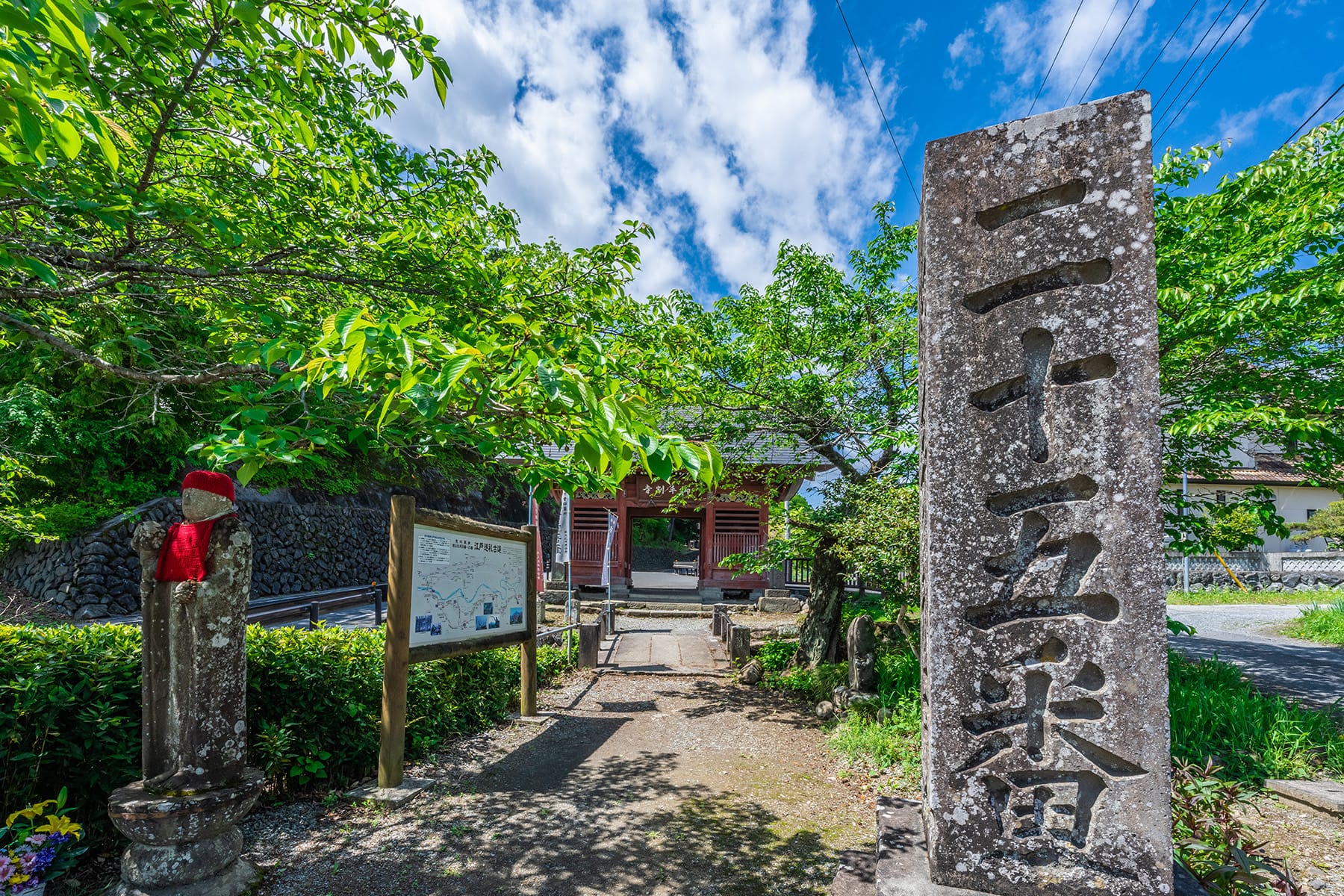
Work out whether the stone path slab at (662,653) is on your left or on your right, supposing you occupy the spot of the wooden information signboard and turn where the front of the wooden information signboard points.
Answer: on your left

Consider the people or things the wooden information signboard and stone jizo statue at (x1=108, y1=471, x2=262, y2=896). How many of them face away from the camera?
0

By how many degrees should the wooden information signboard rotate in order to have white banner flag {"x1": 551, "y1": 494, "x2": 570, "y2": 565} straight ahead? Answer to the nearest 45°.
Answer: approximately 135° to its left

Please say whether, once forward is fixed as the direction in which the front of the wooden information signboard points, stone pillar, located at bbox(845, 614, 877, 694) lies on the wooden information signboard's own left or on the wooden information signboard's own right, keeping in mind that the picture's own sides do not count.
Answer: on the wooden information signboard's own left

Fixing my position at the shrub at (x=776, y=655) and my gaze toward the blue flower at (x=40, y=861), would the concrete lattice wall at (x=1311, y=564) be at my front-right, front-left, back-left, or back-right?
back-left

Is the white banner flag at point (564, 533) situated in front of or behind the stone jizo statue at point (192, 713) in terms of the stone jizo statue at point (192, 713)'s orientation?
behind

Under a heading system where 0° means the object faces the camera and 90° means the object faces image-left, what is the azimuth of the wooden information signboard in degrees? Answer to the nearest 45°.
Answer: approximately 315°

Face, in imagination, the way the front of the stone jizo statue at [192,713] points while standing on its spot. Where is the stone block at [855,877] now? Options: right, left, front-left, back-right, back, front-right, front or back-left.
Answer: left

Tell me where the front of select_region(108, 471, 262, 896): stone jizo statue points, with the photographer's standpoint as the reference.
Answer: facing the viewer and to the left of the viewer
